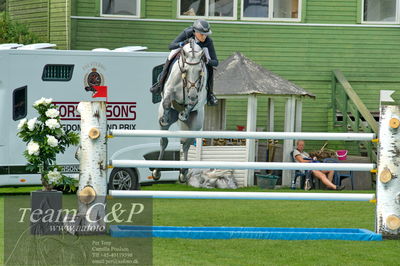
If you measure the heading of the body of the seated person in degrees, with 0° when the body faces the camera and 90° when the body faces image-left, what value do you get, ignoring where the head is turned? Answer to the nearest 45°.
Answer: approximately 315°

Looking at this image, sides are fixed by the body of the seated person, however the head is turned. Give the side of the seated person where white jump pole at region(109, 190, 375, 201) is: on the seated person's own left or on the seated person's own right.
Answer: on the seated person's own right

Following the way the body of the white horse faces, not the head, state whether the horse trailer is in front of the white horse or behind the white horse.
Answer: behind

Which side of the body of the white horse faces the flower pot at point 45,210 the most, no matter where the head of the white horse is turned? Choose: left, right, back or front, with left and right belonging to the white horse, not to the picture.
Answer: right
